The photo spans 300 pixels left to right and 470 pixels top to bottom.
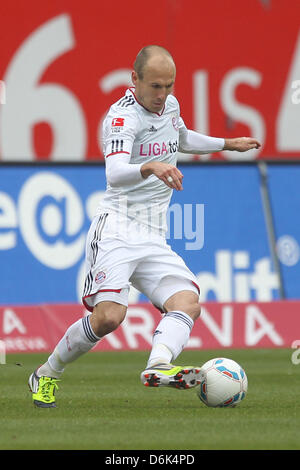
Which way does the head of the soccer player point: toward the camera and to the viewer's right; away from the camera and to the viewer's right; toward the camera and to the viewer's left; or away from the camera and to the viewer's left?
toward the camera and to the viewer's right

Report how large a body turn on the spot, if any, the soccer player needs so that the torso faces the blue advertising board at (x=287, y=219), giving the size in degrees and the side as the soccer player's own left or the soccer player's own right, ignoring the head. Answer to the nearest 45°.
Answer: approximately 135° to the soccer player's own left

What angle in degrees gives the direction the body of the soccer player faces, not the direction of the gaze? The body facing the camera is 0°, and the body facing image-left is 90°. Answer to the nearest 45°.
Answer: approximately 315°
